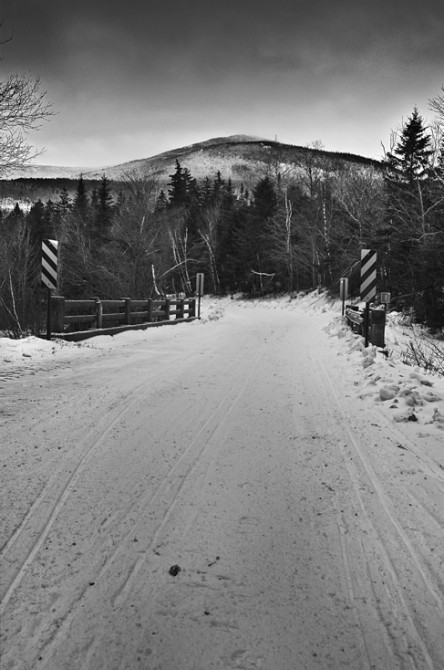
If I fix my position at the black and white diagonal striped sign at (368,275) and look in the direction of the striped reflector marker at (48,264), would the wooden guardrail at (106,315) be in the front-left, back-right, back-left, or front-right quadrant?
front-right

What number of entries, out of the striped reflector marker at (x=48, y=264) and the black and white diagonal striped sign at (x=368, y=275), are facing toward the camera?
2

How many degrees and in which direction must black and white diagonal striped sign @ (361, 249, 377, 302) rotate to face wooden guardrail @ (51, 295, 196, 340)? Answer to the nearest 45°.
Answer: approximately 90° to its right

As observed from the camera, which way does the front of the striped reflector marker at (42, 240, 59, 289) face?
facing the viewer

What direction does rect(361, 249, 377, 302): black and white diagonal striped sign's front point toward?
toward the camera

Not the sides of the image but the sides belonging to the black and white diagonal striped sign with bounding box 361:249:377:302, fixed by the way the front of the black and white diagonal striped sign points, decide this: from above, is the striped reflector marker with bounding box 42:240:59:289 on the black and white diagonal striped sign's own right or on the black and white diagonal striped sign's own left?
on the black and white diagonal striped sign's own right

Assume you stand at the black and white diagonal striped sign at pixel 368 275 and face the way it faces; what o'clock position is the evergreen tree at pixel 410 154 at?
The evergreen tree is roughly at 6 o'clock from the black and white diagonal striped sign.
